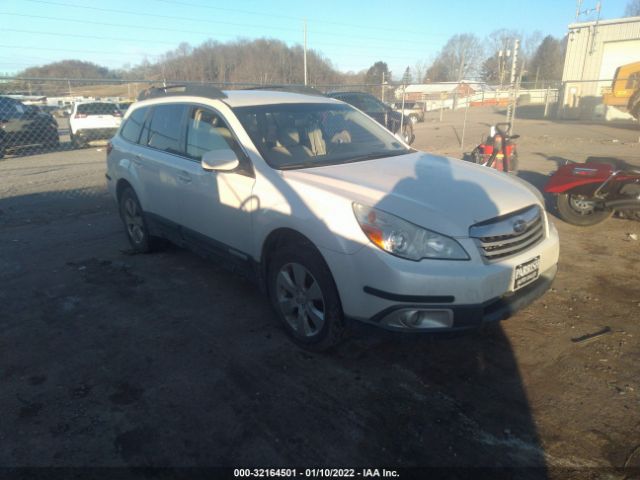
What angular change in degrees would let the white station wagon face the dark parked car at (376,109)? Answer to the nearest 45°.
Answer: approximately 135° to its left

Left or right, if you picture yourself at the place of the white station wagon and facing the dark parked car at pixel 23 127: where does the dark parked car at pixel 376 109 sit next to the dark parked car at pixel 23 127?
right

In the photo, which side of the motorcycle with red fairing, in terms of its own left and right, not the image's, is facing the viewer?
right

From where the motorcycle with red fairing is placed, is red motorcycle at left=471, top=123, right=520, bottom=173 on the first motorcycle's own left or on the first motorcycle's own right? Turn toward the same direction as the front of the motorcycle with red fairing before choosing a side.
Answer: on the first motorcycle's own left

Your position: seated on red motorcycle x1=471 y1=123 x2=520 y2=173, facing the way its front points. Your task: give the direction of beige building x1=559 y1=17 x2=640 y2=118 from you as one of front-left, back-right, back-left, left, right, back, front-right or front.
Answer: back

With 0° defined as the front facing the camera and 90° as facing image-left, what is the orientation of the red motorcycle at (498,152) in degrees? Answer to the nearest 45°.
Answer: approximately 0°

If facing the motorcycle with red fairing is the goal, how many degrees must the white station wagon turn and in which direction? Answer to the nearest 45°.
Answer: approximately 90° to its left

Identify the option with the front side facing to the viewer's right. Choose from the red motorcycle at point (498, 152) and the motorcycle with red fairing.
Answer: the motorcycle with red fairing

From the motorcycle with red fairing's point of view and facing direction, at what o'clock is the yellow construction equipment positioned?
The yellow construction equipment is roughly at 9 o'clock from the motorcycle with red fairing.

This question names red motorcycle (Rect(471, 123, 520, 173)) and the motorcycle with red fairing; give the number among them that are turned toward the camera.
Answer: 1

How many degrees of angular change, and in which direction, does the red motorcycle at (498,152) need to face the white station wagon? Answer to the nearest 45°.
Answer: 0° — it already faces it

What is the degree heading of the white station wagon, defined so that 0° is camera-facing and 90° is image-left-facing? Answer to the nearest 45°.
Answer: approximately 315°

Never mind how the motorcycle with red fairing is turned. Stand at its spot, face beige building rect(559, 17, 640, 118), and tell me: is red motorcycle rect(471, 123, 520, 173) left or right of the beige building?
left

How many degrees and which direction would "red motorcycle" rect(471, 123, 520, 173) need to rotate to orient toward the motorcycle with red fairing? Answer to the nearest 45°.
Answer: approximately 45° to its left

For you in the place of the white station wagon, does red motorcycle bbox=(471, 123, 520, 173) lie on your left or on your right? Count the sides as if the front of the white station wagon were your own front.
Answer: on your left
